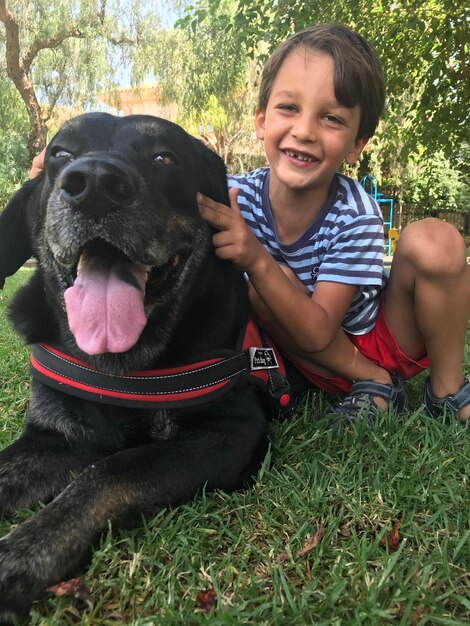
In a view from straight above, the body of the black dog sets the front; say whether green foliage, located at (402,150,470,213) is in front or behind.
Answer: behind

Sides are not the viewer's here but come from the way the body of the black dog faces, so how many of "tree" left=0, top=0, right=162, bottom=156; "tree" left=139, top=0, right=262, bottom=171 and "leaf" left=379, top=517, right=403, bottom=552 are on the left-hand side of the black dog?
1

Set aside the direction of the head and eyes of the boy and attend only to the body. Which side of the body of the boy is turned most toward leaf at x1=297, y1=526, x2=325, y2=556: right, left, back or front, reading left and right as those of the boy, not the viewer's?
front

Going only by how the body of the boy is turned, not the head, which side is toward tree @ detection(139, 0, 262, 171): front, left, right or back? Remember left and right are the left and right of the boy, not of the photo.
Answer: back

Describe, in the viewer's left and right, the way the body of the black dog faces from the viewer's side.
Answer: facing the viewer and to the left of the viewer

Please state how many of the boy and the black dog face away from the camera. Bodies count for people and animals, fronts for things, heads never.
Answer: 0

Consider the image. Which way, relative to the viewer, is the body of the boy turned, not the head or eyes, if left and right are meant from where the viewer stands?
facing the viewer

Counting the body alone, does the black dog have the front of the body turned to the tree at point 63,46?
no

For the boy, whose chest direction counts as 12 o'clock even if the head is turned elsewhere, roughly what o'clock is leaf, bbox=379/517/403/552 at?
The leaf is roughly at 12 o'clock from the boy.

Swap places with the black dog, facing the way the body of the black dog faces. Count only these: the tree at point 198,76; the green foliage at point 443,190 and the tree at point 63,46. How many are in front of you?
0

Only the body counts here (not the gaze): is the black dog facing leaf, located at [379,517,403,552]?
no

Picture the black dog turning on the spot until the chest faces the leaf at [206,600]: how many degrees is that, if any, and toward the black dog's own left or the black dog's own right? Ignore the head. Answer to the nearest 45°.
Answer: approximately 45° to the black dog's own left

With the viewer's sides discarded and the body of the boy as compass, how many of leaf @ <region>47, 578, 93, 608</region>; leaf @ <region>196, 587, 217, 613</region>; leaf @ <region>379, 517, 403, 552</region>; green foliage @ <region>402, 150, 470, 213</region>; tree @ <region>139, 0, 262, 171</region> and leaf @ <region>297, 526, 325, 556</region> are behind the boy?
2

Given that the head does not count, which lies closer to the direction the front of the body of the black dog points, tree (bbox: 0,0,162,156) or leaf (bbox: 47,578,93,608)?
the leaf

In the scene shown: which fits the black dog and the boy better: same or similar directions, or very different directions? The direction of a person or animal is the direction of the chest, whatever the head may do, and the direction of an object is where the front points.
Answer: same or similar directions

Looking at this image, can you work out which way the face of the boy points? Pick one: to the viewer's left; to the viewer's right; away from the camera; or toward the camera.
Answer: toward the camera
